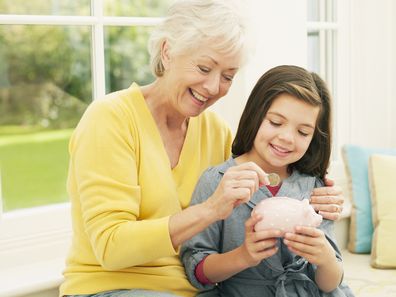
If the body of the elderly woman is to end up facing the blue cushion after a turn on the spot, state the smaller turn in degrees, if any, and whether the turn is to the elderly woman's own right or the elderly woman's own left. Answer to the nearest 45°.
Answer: approximately 90° to the elderly woman's own left

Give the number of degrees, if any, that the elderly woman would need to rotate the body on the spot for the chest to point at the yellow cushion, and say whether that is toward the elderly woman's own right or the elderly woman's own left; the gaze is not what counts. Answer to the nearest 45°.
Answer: approximately 90° to the elderly woman's own left

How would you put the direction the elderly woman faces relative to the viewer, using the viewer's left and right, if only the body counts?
facing the viewer and to the right of the viewer

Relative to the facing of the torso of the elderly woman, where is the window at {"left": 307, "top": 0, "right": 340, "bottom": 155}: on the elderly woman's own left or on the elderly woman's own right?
on the elderly woman's own left
